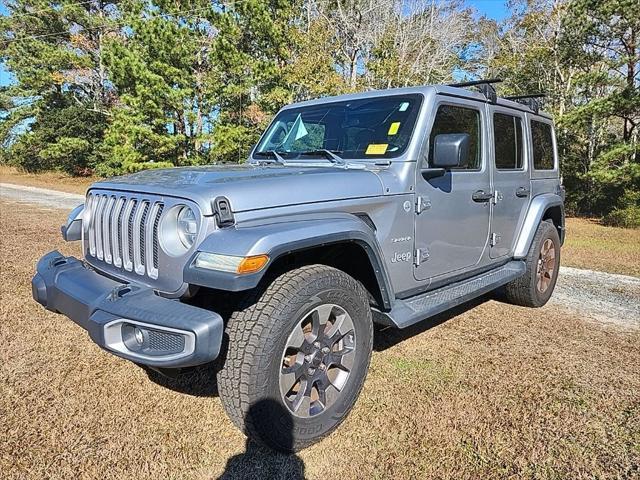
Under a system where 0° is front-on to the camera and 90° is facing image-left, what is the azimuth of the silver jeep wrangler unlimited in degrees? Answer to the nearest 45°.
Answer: approximately 45°
